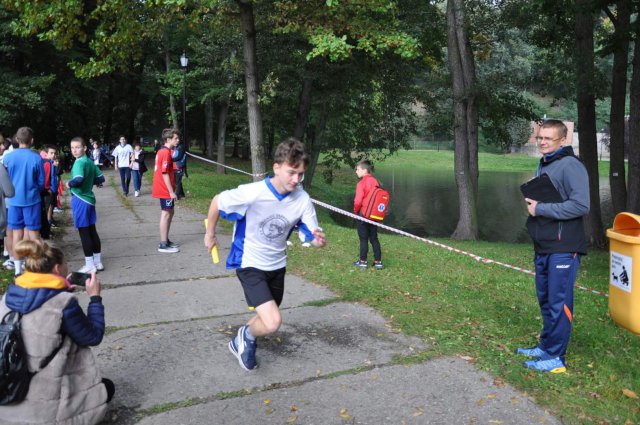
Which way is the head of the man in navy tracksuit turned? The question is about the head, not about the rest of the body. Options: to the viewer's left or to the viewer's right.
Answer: to the viewer's left

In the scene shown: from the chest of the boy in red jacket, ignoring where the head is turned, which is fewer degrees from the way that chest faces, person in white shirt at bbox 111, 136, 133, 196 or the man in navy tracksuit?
the person in white shirt

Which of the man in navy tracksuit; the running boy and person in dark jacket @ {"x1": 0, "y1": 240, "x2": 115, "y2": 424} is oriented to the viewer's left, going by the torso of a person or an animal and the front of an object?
the man in navy tracksuit

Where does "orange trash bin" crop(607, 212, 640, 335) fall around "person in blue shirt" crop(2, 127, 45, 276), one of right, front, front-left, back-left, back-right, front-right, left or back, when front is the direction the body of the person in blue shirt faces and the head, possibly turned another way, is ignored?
back-right

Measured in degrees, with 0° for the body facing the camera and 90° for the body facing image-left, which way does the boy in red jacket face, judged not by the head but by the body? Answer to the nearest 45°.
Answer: approximately 90°

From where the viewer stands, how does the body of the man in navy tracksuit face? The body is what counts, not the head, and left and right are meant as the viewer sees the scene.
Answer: facing to the left of the viewer
